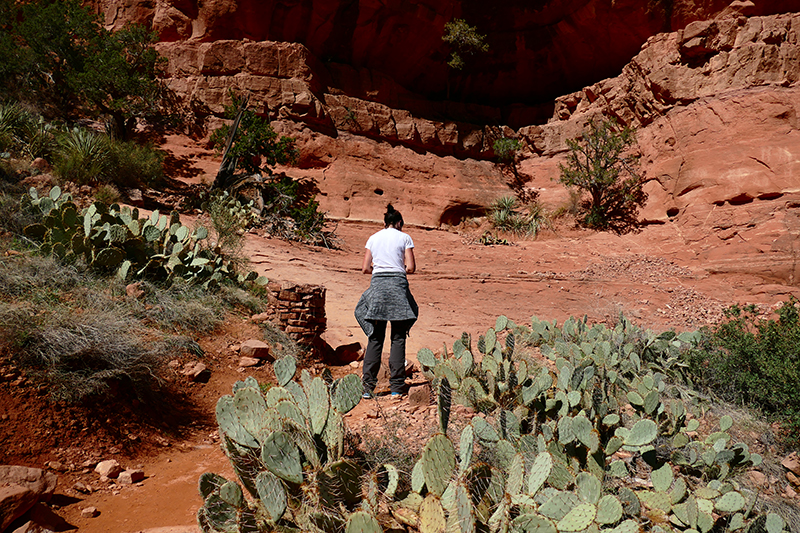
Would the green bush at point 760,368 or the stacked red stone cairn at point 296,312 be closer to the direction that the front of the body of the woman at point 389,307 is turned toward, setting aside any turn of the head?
the stacked red stone cairn

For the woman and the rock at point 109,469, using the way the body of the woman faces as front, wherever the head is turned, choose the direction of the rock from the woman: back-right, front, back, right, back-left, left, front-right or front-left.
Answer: back-left

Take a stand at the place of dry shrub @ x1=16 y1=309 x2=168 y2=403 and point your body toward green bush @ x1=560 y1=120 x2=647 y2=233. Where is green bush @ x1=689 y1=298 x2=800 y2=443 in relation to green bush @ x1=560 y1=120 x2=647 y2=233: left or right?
right

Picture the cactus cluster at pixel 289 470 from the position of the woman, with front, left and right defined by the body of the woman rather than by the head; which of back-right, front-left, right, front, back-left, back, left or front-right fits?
back

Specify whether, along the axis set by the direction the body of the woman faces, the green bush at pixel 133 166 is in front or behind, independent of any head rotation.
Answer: in front

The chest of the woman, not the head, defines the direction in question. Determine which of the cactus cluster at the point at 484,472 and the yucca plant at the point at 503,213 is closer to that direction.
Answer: the yucca plant

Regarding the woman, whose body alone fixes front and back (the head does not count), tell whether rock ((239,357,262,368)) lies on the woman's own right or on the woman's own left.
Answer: on the woman's own left

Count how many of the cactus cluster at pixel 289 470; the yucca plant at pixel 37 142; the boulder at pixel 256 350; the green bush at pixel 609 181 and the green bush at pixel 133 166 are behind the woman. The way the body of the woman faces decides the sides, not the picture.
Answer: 1

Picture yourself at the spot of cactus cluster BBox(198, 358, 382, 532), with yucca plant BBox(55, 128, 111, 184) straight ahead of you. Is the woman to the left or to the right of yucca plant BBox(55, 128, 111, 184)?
right

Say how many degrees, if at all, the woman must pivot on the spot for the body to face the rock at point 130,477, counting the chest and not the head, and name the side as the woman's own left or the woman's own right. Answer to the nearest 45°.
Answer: approximately 135° to the woman's own left

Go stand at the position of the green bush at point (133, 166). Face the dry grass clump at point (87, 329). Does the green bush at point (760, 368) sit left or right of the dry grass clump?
left

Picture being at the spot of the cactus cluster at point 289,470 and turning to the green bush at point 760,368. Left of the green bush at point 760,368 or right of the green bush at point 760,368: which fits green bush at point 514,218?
left

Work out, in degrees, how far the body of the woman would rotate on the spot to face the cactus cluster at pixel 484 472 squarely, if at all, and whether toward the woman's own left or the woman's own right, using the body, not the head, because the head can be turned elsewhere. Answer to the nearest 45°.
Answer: approximately 180°

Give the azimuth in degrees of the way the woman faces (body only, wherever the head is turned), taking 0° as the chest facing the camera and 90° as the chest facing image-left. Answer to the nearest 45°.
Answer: approximately 180°

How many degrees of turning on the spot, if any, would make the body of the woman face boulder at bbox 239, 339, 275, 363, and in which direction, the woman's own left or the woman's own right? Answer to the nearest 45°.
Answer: approximately 45° to the woman's own left

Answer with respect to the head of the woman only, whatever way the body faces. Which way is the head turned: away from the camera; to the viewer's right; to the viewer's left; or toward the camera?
away from the camera

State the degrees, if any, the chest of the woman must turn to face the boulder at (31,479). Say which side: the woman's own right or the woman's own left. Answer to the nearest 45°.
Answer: approximately 135° to the woman's own left

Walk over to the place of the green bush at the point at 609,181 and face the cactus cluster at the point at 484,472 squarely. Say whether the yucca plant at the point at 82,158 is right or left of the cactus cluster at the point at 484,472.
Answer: right
